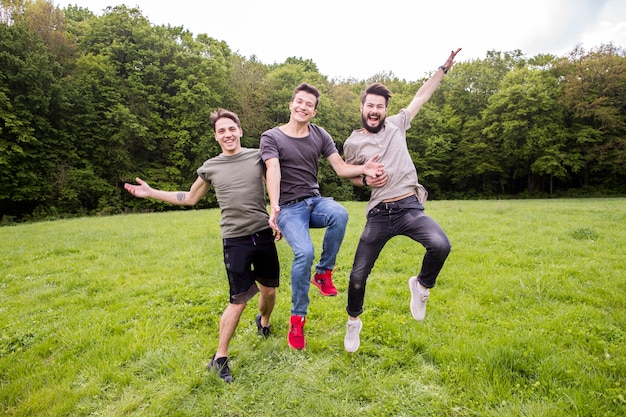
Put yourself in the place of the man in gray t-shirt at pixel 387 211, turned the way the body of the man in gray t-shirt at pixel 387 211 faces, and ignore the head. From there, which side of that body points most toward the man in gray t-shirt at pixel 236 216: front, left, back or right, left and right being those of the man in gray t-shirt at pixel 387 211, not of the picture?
right

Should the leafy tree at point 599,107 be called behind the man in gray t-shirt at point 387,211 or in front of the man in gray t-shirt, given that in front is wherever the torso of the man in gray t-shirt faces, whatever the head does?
behind

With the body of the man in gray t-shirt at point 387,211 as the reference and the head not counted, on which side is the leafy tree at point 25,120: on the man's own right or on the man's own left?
on the man's own right

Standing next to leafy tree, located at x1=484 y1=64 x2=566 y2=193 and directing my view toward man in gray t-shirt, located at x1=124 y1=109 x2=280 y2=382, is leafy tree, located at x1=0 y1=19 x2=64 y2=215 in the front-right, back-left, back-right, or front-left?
front-right

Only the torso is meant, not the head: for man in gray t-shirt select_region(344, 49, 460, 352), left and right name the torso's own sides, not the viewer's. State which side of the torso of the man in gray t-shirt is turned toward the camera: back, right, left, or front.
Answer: front

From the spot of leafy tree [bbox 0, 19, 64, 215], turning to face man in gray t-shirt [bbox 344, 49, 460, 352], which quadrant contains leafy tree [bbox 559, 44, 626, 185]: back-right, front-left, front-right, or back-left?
front-left

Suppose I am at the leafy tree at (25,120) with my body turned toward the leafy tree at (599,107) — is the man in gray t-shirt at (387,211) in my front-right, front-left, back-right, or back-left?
front-right

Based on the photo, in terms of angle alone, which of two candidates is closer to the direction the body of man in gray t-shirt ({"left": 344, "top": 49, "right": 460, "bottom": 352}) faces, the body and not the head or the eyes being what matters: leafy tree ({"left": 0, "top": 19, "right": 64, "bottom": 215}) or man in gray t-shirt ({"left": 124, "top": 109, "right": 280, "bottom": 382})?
the man in gray t-shirt

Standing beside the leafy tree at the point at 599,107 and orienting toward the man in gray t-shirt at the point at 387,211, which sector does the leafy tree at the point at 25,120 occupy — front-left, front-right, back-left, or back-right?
front-right

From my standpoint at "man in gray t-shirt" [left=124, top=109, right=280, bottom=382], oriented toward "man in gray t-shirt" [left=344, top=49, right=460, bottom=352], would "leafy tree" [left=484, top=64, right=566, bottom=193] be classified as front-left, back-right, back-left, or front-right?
front-left
